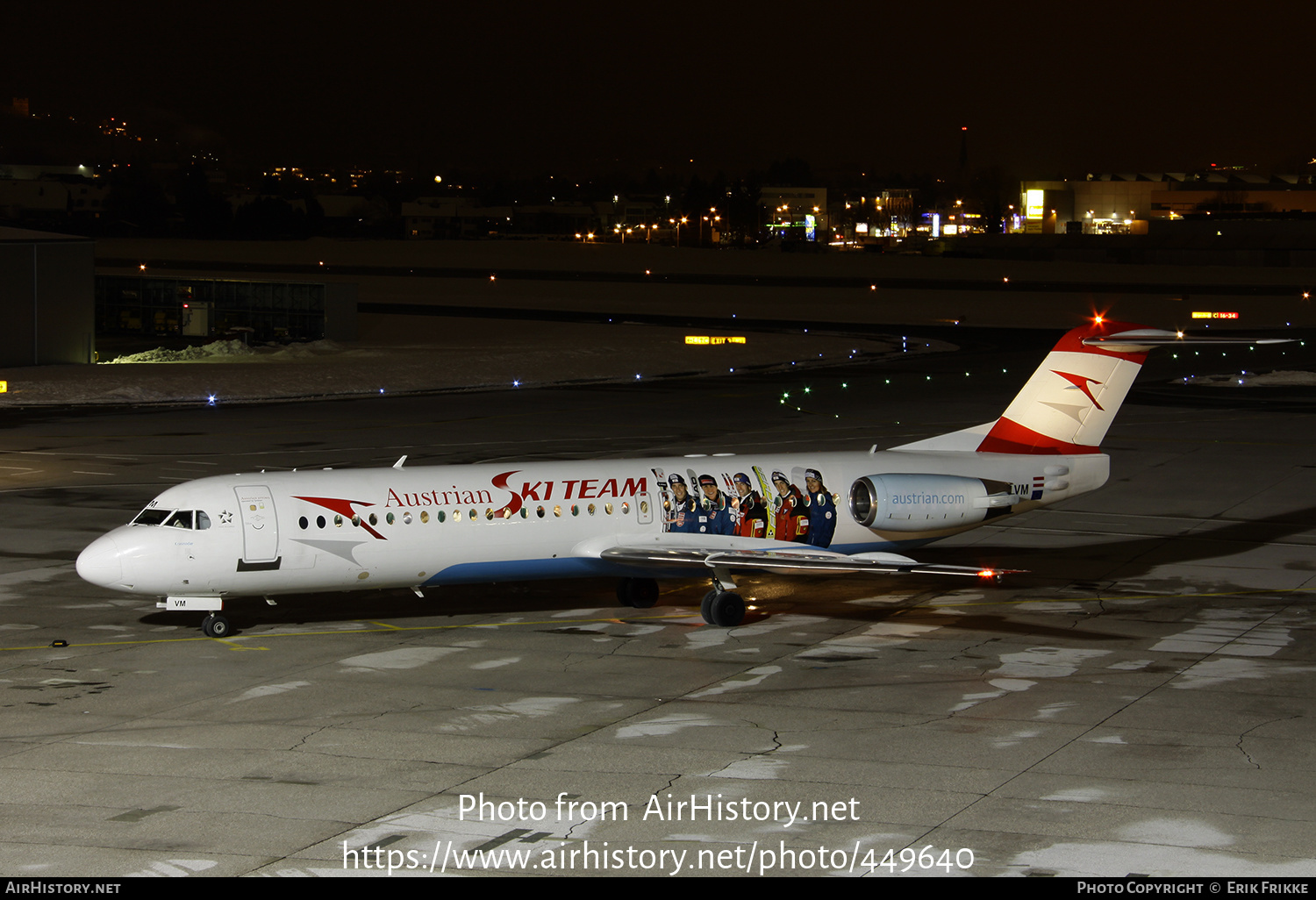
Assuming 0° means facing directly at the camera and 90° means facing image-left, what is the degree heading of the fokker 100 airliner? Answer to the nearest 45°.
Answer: approximately 45°
